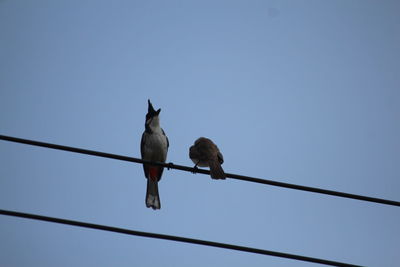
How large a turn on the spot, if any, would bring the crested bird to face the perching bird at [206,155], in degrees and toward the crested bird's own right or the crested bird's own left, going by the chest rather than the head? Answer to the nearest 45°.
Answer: approximately 45° to the crested bird's own left

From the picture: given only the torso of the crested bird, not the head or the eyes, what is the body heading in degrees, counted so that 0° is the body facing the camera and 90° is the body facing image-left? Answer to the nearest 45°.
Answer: approximately 0°
